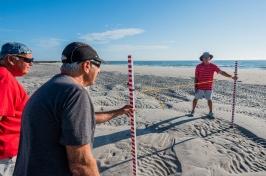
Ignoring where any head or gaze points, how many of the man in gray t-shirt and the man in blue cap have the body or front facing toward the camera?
0

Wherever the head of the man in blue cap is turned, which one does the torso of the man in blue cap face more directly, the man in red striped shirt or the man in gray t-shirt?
the man in red striped shirt

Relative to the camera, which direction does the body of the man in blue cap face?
to the viewer's right

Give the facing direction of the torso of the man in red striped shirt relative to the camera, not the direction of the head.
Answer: toward the camera

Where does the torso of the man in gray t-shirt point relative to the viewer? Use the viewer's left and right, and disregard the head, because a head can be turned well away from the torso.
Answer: facing away from the viewer and to the right of the viewer

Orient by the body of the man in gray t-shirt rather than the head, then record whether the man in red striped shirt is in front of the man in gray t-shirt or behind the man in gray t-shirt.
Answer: in front

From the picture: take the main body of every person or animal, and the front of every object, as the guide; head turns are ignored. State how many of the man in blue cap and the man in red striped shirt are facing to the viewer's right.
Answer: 1

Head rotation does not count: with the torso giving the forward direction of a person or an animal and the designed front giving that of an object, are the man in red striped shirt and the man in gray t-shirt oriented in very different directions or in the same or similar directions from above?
very different directions

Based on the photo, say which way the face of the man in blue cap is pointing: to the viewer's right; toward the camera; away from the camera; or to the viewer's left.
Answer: to the viewer's right

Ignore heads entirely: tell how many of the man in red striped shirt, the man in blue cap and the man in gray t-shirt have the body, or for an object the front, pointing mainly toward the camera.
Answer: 1

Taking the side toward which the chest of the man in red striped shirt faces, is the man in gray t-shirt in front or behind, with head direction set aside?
in front

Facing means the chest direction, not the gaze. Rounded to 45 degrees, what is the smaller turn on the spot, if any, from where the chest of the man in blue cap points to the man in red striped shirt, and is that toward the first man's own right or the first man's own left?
approximately 45° to the first man's own left

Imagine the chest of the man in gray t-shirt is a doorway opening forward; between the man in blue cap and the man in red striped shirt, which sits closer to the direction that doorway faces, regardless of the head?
the man in red striped shirt
